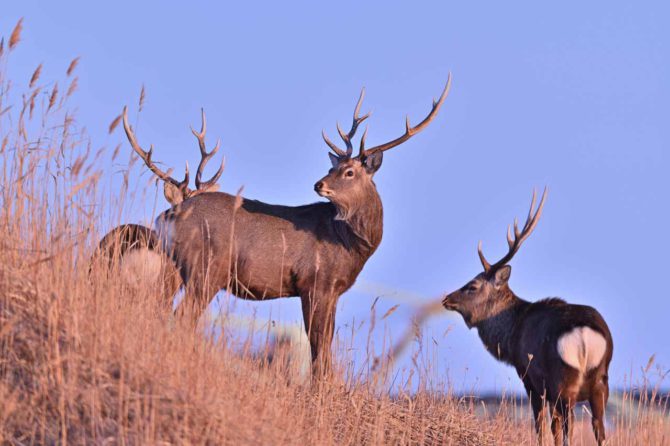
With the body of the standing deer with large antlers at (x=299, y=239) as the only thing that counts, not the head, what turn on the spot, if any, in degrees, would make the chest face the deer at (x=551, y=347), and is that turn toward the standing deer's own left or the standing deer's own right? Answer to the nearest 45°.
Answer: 0° — it already faces it

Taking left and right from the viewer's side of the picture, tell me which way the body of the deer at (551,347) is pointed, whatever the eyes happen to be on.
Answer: facing away from the viewer and to the left of the viewer

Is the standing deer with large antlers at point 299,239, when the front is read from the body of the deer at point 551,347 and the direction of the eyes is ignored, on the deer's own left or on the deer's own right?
on the deer's own left

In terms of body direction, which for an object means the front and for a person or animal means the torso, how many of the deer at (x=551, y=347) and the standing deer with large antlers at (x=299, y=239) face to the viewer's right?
1

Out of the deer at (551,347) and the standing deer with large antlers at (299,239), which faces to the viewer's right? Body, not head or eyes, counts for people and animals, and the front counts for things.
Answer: the standing deer with large antlers

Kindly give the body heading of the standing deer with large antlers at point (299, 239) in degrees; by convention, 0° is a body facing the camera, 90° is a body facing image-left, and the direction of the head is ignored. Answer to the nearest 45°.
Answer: approximately 270°
